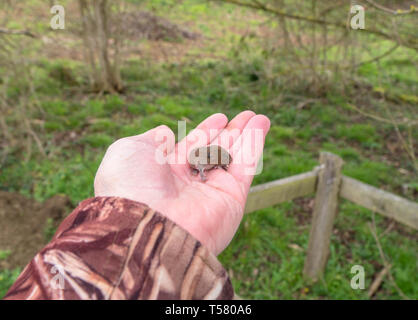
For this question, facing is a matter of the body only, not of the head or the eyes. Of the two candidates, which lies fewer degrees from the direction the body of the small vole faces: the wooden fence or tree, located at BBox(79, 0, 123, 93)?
the wooden fence

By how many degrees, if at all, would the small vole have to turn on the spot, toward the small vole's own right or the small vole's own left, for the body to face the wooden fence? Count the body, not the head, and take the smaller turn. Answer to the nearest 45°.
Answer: approximately 45° to the small vole's own left
